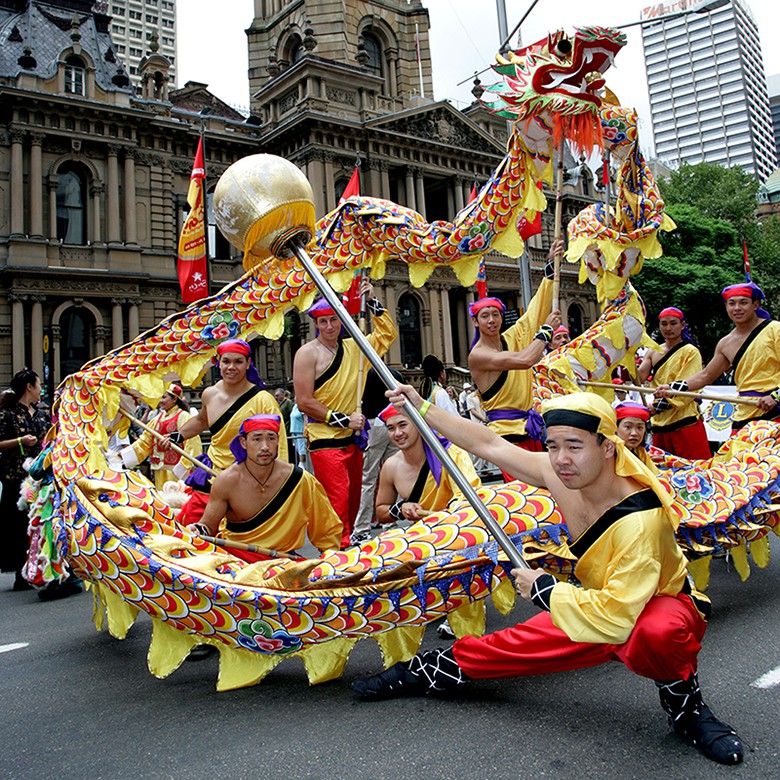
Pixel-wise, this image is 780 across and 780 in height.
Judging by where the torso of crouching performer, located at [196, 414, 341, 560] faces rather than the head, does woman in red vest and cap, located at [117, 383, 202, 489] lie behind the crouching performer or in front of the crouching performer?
behind

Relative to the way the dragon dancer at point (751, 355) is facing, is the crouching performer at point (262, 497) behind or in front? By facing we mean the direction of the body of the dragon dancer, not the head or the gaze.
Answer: in front

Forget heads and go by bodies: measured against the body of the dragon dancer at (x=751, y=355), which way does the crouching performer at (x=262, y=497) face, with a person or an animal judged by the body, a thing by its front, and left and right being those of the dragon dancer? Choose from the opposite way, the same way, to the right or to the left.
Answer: to the left

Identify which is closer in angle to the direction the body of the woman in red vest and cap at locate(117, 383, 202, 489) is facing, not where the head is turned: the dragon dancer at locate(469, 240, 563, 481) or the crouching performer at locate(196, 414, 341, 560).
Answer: the crouching performer

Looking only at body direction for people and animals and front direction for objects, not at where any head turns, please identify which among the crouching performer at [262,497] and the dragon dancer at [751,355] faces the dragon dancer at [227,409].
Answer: the dragon dancer at [751,355]

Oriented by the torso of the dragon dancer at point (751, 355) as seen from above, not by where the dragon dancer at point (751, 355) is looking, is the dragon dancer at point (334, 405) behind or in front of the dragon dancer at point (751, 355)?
in front

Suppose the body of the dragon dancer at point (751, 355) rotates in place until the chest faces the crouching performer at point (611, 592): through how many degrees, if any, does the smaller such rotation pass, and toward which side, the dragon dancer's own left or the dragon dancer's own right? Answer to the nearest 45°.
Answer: approximately 45° to the dragon dancer's own left

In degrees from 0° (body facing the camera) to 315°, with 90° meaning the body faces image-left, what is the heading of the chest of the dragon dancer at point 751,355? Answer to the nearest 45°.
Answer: approximately 45°

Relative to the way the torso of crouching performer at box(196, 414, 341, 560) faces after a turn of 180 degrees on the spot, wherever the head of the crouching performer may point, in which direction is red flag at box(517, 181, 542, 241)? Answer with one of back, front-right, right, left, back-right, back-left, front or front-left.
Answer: right
